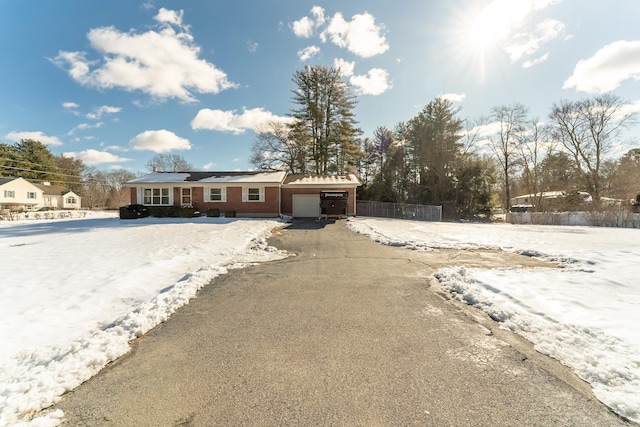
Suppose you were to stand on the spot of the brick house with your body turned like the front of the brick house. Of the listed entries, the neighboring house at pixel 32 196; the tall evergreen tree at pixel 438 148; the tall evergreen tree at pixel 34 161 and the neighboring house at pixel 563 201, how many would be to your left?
2

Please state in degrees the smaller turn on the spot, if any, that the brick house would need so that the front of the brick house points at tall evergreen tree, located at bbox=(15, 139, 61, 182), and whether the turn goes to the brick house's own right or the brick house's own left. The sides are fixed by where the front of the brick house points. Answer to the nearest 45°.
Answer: approximately 135° to the brick house's own right

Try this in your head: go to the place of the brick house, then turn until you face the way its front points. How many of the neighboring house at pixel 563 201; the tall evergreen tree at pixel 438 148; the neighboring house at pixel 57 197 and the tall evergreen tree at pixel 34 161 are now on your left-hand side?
2

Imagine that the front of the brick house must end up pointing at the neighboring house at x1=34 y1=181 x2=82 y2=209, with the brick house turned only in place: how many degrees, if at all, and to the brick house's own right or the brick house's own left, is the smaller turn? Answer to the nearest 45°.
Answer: approximately 135° to the brick house's own right

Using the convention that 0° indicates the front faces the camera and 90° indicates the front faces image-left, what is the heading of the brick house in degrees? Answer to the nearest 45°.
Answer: approximately 0°

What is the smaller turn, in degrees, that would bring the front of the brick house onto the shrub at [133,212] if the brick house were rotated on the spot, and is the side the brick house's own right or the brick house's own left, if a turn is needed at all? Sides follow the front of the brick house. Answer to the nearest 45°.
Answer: approximately 90° to the brick house's own right

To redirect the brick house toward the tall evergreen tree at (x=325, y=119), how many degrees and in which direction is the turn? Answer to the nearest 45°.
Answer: approximately 135° to its left

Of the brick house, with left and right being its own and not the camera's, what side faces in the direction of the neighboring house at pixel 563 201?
left

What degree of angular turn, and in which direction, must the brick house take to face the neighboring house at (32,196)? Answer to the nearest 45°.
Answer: approximately 135° to its right
